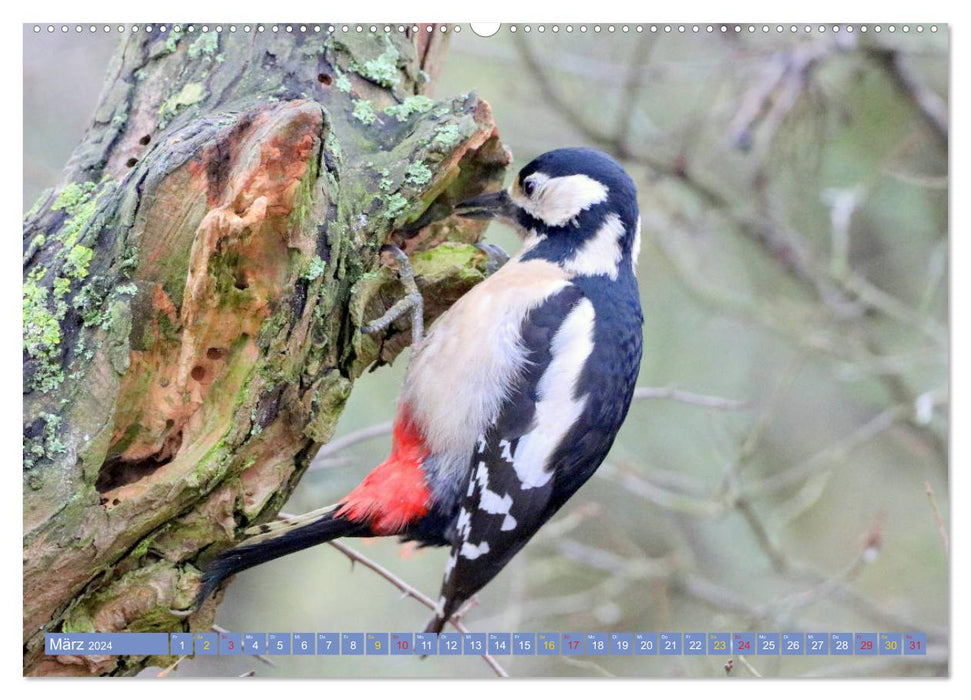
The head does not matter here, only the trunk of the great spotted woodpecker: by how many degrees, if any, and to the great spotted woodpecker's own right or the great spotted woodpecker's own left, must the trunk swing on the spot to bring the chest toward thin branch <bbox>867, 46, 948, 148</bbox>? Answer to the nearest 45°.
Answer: approximately 135° to the great spotted woodpecker's own right

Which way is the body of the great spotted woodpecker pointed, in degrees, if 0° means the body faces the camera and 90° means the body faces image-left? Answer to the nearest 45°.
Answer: approximately 90°
